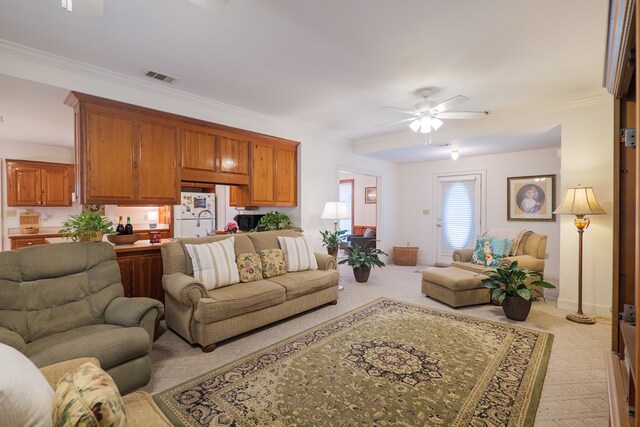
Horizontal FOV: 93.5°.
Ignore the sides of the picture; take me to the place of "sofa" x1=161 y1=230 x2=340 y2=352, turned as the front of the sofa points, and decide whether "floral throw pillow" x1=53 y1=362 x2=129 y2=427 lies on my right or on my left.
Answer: on my right

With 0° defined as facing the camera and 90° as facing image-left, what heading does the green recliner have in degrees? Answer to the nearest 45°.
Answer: approximately 315°

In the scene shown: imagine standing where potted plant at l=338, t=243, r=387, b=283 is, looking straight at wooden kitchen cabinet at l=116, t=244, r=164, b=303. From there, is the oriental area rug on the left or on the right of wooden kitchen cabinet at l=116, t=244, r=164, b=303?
left

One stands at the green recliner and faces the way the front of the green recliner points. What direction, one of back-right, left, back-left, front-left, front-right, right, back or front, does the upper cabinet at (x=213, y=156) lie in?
left

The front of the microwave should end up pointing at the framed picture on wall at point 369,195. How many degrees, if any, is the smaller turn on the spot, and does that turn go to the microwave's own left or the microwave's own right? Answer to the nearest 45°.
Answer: approximately 135° to the microwave's own left

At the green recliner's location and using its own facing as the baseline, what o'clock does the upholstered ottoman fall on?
The upholstered ottoman is roughly at 11 o'clock from the green recliner.

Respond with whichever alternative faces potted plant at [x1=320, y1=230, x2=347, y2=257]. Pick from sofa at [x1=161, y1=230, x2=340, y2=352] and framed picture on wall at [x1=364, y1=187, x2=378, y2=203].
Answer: the framed picture on wall

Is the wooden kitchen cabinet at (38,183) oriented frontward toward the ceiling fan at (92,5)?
yes

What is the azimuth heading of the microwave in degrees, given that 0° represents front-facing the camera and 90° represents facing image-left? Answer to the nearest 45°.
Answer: approximately 0°
